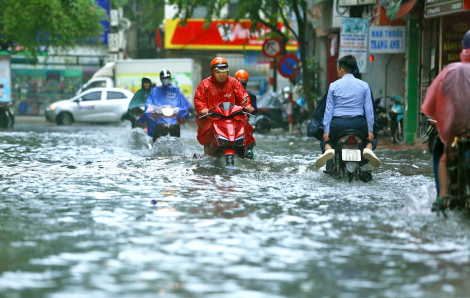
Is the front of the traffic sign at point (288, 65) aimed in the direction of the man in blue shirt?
yes

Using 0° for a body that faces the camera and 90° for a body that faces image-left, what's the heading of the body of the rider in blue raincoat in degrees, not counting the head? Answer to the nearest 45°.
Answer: approximately 0°

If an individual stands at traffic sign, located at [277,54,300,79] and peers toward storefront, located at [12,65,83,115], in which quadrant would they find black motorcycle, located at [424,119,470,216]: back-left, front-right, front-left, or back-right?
back-left

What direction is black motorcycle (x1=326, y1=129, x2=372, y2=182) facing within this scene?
away from the camera

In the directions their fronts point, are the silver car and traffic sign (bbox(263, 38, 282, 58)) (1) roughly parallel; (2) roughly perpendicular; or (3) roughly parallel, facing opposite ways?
roughly perpendicular

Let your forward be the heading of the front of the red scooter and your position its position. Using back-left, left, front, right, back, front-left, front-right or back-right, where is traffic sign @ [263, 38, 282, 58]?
back

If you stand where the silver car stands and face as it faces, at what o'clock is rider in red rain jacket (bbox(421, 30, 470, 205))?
The rider in red rain jacket is roughly at 9 o'clock from the silver car.

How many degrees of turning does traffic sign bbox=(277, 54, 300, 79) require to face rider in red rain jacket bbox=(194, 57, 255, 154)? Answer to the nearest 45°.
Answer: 0° — it already faces them

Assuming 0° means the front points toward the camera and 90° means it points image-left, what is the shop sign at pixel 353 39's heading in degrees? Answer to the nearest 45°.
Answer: approximately 0°

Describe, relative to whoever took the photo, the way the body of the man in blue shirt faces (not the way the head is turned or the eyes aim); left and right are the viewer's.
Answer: facing away from the viewer

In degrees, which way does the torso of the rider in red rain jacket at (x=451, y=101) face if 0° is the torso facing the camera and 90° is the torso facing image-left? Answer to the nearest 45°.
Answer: approximately 180°

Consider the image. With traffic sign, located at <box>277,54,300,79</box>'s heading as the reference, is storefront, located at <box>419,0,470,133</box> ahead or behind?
ahead

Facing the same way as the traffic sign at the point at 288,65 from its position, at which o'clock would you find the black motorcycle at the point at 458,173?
The black motorcycle is roughly at 12 o'clock from the traffic sign.
